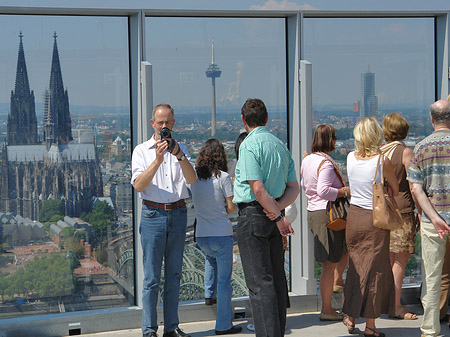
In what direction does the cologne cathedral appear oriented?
away from the camera

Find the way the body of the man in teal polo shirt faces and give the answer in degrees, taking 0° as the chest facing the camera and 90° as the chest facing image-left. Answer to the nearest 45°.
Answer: approximately 135°

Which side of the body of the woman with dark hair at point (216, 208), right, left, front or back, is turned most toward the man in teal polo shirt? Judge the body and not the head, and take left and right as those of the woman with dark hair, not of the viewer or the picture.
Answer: right

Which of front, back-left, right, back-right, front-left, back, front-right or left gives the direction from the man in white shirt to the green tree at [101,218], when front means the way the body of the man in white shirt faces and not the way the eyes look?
back-right

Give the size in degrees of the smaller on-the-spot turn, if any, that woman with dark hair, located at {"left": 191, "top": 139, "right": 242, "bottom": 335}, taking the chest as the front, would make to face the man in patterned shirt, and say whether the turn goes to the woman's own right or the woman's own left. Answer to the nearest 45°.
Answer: approximately 45° to the woman's own right

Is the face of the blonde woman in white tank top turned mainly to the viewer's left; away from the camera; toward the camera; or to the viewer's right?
away from the camera

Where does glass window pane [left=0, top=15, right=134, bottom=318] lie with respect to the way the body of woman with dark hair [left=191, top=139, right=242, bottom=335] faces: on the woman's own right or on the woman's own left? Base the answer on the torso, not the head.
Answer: on the woman's own left

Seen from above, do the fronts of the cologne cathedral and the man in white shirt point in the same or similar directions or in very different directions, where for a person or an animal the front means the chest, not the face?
very different directions
